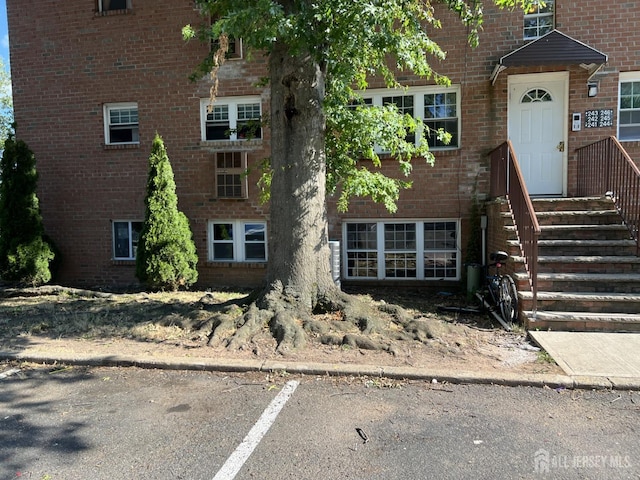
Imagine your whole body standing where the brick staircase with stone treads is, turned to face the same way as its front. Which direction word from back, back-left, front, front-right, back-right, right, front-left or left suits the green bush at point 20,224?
right

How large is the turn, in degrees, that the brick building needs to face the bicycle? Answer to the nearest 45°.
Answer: approximately 45° to its left

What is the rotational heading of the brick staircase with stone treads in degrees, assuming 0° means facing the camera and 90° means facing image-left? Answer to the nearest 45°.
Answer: approximately 0°

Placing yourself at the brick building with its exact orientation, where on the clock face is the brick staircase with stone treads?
The brick staircase with stone treads is roughly at 10 o'clock from the brick building.

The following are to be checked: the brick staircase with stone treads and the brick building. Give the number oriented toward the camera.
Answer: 2
